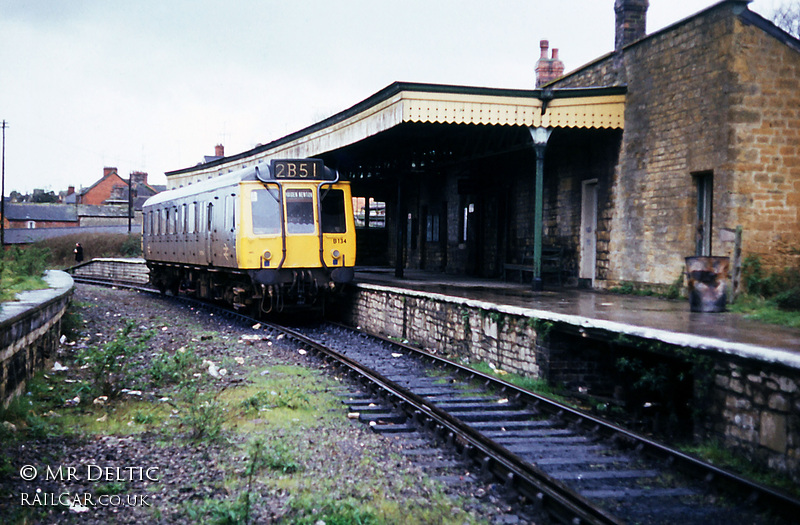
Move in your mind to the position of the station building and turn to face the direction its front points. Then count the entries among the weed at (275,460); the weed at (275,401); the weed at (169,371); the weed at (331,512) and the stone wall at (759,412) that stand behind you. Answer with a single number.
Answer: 0

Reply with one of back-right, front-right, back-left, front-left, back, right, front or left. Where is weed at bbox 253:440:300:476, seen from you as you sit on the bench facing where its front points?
front-left

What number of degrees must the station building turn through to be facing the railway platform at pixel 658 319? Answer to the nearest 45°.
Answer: approximately 45° to its left

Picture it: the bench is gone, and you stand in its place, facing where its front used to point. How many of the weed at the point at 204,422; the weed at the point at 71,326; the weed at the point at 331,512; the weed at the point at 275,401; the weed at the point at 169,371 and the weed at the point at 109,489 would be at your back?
0

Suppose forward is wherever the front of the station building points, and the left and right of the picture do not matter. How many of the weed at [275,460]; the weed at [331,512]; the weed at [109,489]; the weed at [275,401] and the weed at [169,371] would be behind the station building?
0

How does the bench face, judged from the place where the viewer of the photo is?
facing the viewer and to the left of the viewer

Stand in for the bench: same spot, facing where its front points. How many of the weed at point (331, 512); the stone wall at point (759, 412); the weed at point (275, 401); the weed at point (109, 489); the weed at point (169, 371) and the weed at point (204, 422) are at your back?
0

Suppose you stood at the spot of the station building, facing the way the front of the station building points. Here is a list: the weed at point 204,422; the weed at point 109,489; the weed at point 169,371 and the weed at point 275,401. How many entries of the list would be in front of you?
4

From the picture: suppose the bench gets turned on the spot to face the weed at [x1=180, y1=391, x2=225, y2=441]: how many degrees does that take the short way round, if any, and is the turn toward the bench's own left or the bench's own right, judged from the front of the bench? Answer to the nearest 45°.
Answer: approximately 45° to the bench's own left

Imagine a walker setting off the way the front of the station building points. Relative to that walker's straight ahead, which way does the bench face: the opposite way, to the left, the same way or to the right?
the same way

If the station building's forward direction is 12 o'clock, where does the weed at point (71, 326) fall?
The weed is roughly at 1 o'clock from the station building.

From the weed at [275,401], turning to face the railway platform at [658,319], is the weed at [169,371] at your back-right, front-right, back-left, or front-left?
back-left

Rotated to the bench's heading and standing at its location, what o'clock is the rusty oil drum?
The rusty oil drum is roughly at 10 o'clock from the bench.

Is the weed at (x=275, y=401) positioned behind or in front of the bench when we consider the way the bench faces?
in front

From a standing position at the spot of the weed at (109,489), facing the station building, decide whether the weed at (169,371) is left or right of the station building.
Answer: left

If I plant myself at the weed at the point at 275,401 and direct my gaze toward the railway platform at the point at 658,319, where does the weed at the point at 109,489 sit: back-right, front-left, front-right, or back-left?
back-right

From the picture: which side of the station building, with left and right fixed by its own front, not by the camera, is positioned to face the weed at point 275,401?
front

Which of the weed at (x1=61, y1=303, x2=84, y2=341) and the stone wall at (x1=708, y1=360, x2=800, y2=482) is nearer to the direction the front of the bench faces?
the weed

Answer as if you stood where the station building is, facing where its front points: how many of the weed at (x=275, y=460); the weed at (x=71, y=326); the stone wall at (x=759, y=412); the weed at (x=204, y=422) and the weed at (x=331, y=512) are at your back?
0

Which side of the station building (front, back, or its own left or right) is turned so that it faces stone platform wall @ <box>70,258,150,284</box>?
right
